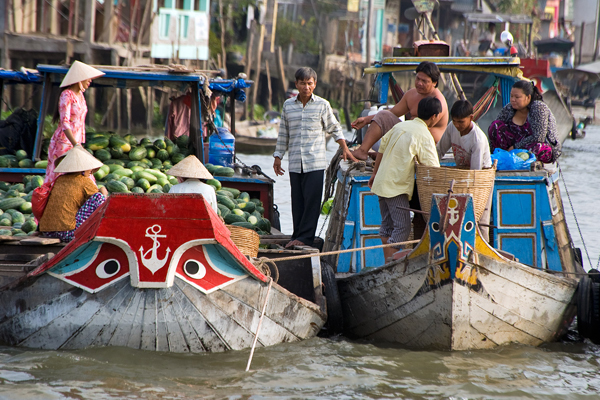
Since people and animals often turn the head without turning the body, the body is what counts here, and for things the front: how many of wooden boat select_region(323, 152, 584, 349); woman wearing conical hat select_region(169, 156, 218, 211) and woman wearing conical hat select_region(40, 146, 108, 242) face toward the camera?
1

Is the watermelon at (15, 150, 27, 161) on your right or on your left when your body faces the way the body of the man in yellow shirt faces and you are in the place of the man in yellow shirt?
on your left

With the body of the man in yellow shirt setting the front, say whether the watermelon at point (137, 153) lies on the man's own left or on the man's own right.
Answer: on the man's own left

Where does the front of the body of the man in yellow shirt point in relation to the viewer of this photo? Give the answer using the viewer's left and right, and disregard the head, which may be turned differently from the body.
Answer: facing away from the viewer and to the right of the viewer

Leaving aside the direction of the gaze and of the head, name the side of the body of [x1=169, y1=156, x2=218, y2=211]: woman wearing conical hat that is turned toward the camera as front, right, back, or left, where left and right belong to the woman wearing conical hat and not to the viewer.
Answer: back

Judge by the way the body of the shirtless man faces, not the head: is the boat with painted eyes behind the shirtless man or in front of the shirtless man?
in front

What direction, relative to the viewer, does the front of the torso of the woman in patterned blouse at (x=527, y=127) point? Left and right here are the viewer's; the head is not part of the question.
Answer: facing the viewer and to the left of the viewer

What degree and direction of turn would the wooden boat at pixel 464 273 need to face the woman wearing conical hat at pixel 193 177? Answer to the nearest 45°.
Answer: approximately 90° to its right

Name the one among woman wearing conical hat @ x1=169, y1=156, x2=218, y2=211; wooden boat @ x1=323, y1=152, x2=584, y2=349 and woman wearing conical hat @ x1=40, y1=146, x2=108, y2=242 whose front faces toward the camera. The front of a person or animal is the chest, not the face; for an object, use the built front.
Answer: the wooden boat

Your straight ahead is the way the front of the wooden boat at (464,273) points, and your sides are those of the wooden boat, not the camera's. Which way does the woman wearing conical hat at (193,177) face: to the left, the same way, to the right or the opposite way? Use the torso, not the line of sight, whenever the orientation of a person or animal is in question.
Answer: the opposite way

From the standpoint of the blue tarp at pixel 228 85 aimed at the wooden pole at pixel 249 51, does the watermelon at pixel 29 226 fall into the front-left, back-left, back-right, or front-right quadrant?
back-left

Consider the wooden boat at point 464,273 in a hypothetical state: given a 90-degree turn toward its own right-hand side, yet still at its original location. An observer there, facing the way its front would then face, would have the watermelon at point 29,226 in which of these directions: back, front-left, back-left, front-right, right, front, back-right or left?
front

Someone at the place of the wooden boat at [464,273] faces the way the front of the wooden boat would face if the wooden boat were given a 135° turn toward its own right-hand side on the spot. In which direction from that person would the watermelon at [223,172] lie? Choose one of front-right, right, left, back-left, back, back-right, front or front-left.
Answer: front

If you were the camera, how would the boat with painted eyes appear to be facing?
facing the viewer

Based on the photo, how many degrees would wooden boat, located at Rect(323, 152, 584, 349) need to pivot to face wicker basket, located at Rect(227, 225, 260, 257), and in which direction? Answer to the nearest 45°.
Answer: approximately 90° to its right
